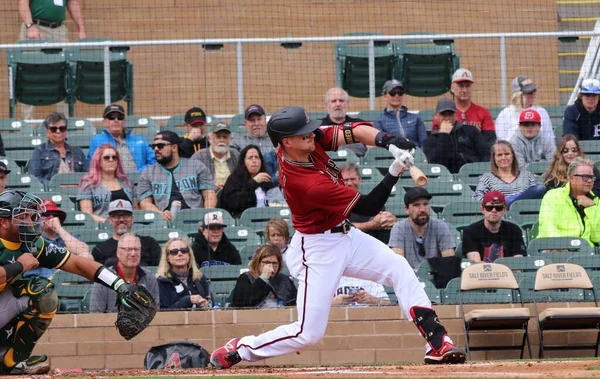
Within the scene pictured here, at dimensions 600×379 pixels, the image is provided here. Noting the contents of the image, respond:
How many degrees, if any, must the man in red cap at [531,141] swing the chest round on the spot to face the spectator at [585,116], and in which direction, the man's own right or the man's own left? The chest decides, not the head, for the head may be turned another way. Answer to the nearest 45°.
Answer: approximately 135° to the man's own left

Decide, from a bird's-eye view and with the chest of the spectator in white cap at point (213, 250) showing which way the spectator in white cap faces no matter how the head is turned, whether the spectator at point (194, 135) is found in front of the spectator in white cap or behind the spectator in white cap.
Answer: behind

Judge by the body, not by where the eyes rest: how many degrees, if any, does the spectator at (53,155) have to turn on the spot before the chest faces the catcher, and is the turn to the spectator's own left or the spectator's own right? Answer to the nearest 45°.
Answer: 0° — they already face them

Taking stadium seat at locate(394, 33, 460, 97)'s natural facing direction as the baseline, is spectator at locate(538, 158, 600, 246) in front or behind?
in front

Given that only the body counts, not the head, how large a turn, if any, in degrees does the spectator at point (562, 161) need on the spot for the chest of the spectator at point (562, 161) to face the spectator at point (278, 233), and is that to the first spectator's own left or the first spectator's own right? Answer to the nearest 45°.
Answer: approximately 45° to the first spectator's own right

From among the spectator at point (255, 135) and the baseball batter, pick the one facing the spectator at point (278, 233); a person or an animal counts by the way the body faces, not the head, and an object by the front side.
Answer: the spectator at point (255, 135)

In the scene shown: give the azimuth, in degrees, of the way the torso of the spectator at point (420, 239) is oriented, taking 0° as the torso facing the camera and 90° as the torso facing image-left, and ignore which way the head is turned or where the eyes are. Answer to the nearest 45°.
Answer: approximately 0°

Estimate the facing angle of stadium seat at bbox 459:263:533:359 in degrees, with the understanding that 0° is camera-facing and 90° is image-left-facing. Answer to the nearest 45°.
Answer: approximately 0°

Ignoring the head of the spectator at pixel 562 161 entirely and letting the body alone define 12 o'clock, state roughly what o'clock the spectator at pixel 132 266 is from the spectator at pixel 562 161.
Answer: the spectator at pixel 132 266 is roughly at 2 o'clock from the spectator at pixel 562 161.

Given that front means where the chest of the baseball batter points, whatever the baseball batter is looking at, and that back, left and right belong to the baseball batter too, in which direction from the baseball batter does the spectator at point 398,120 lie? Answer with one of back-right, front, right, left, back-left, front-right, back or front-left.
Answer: back-left

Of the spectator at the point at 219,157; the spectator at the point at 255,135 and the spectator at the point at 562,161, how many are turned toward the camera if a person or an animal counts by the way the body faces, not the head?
3

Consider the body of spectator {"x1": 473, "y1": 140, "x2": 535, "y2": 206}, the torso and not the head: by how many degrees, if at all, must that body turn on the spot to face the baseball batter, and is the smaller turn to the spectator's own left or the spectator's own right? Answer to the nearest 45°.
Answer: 0° — they already face them
